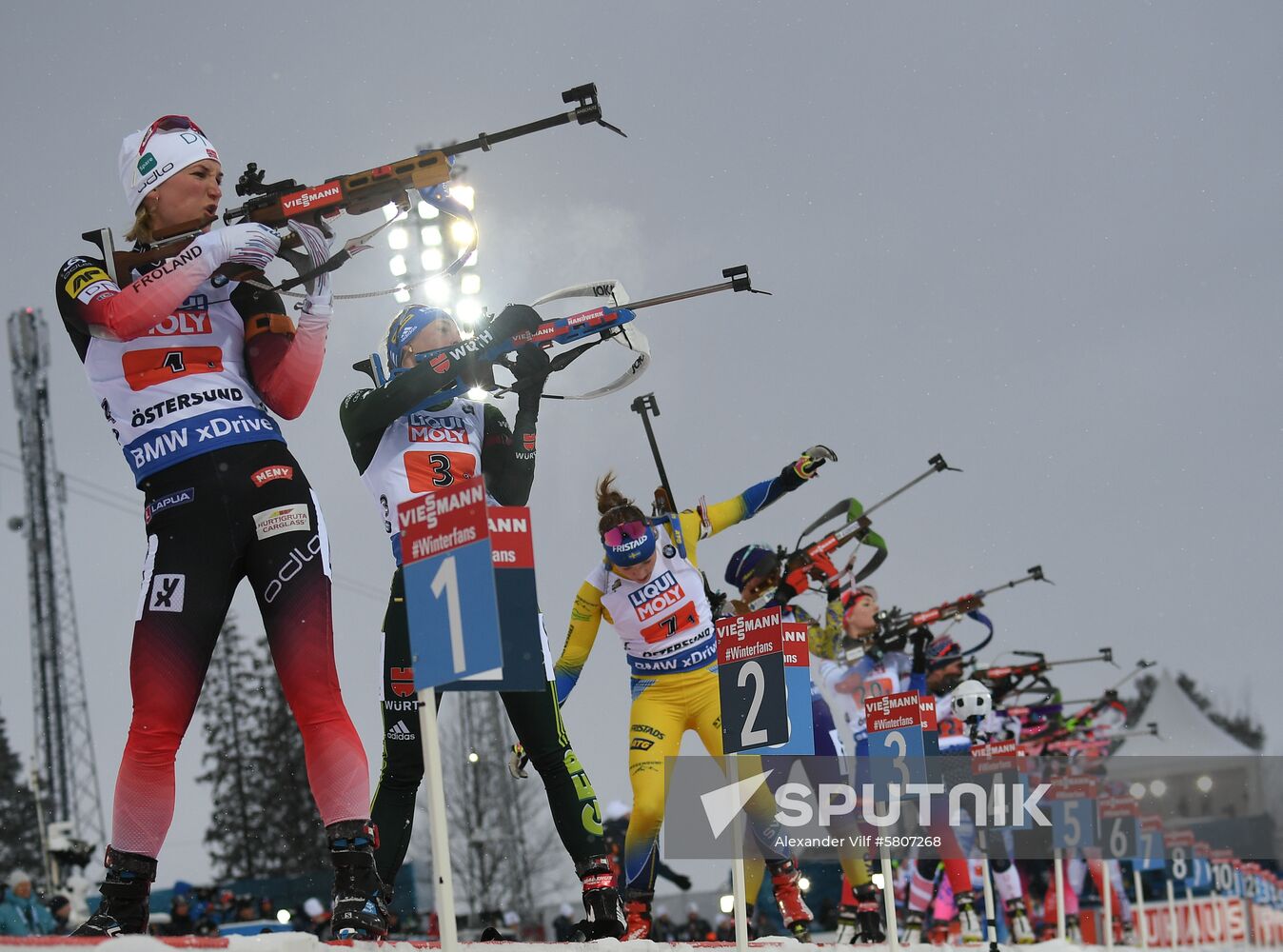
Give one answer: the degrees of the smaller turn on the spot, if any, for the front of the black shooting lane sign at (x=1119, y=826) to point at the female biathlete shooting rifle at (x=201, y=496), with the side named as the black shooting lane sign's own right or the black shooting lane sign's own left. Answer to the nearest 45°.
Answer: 0° — it already faces them

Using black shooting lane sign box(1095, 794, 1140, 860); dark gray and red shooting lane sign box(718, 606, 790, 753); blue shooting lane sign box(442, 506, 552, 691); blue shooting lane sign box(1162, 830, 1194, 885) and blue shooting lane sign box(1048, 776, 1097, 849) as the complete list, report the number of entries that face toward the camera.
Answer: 5

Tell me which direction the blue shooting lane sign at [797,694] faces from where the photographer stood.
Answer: facing the viewer

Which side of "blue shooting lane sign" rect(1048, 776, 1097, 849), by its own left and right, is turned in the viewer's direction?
front

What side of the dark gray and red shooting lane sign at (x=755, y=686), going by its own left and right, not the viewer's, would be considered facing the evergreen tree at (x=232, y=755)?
back

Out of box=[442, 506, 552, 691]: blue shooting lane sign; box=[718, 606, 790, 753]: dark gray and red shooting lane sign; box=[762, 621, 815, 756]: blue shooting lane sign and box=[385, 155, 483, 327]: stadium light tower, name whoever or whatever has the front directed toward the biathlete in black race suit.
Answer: the stadium light tower

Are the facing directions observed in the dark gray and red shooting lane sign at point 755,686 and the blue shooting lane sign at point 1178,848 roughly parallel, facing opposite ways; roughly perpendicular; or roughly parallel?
roughly parallel

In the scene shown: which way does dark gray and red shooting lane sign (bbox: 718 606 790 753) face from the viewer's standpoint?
toward the camera

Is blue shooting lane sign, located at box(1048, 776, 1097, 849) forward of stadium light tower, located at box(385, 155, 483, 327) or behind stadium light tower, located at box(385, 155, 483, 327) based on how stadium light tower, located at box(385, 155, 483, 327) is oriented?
forward

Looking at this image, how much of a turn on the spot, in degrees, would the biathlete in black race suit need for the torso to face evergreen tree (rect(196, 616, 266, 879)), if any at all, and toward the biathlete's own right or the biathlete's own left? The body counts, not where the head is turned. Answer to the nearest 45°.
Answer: approximately 135° to the biathlete's own left

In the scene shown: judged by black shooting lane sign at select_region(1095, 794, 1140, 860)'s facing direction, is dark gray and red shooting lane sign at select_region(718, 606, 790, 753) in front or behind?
in front

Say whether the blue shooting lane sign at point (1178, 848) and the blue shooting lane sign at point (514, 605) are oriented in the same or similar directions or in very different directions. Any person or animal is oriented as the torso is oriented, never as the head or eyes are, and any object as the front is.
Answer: same or similar directions

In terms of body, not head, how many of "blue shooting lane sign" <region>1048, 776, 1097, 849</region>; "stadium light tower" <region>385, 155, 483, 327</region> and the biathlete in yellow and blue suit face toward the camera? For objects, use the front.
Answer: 3

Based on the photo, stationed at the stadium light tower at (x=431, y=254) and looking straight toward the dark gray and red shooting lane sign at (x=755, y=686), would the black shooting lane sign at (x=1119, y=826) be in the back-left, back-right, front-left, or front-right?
front-left

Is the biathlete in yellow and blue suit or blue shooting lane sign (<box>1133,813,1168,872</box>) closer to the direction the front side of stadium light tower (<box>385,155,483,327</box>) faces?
the biathlete in yellow and blue suit
